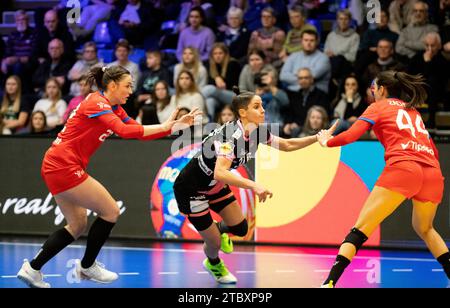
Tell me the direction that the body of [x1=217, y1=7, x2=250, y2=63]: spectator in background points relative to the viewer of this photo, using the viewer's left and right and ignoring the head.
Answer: facing the viewer

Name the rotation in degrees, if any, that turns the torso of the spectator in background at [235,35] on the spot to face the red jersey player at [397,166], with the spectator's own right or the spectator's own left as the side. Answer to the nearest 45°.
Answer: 0° — they already face them

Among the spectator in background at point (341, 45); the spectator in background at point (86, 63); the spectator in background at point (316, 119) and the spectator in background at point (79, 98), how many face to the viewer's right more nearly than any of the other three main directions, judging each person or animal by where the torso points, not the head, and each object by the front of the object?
0

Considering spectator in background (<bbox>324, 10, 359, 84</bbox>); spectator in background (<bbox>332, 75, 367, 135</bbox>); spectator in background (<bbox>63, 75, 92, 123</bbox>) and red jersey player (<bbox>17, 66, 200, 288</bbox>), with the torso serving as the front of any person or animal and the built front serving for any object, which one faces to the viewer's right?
the red jersey player

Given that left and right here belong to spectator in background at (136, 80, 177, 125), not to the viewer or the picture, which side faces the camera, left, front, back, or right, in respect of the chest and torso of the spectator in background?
front

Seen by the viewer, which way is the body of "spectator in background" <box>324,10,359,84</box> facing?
toward the camera

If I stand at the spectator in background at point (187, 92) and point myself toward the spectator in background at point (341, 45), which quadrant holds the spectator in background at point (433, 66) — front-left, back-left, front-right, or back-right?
front-right

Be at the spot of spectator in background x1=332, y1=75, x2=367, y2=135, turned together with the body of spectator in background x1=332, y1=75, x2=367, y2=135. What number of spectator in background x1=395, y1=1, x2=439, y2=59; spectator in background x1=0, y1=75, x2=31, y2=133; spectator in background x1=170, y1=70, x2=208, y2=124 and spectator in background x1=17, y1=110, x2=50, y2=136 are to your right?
3

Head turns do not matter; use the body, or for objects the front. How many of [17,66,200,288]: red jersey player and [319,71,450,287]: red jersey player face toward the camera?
0

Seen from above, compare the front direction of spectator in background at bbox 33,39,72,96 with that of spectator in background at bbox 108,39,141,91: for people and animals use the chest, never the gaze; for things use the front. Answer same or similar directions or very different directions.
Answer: same or similar directions

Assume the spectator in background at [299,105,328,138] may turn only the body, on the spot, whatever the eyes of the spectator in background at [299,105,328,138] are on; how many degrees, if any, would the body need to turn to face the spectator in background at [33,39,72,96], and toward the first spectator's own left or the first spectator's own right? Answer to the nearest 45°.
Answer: approximately 135° to the first spectator's own right

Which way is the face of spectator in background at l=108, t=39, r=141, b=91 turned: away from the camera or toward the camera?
toward the camera

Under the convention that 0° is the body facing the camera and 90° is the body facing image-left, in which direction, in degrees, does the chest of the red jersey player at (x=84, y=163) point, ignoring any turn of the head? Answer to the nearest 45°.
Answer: approximately 270°

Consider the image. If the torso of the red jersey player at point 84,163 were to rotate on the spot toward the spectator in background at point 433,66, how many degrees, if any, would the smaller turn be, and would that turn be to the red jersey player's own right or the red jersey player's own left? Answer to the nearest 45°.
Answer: approximately 45° to the red jersey player's own left

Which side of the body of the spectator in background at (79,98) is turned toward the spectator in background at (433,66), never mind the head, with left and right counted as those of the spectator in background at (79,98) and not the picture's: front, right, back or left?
left

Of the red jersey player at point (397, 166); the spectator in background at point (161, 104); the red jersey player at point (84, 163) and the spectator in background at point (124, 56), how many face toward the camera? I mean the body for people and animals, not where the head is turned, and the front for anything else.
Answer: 2

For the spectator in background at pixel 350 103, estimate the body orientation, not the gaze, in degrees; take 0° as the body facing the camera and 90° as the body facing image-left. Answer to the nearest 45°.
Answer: approximately 0°

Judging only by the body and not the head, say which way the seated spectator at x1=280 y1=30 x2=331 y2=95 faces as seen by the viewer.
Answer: toward the camera
